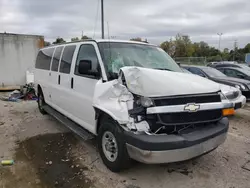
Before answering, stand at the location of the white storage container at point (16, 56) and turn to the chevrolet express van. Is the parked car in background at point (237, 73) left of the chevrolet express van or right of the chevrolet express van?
left

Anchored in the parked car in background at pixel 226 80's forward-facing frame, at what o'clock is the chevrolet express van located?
The chevrolet express van is roughly at 2 o'clock from the parked car in background.

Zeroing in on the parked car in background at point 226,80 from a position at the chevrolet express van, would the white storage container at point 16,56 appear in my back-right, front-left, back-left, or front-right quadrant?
front-left

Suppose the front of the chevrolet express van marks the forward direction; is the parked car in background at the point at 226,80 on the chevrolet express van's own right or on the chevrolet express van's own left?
on the chevrolet express van's own left

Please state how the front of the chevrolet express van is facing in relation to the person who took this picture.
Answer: facing the viewer and to the right of the viewer

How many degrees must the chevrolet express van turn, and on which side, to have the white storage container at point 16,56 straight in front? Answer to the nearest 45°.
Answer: approximately 180°
